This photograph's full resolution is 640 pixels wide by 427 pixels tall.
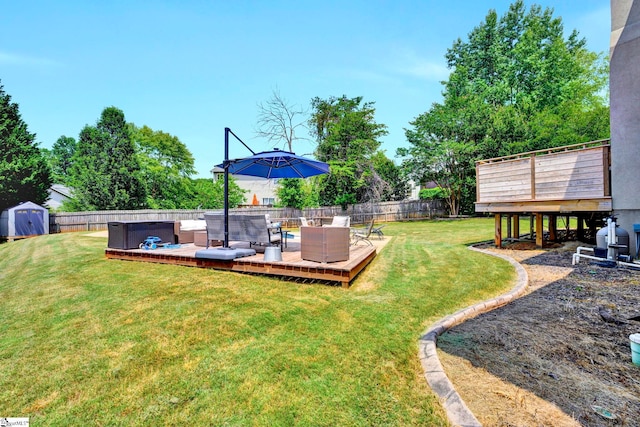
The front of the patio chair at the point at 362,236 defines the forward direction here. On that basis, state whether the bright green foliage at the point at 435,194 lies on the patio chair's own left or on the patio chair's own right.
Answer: on the patio chair's own right

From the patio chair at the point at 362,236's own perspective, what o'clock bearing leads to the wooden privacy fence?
The wooden privacy fence is roughly at 2 o'clock from the patio chair.

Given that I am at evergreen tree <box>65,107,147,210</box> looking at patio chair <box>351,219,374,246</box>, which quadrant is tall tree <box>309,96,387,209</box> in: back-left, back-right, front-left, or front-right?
front-left

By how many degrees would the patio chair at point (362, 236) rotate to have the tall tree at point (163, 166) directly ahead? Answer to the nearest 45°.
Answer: approximately 45° to its right

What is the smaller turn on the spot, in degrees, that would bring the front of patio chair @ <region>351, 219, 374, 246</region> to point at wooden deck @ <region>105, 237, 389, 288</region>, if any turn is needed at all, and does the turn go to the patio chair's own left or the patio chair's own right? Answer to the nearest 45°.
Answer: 0° — it already faces it

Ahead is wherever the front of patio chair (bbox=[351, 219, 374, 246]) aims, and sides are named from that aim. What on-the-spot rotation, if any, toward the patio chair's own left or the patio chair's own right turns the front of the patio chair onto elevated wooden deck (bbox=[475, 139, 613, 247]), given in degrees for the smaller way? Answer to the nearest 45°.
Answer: approximately 180°

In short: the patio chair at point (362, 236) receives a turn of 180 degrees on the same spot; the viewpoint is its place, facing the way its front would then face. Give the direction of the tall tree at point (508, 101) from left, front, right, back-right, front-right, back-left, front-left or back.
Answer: front-left

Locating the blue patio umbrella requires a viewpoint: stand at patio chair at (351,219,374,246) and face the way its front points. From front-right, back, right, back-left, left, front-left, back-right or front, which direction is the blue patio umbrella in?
front-left

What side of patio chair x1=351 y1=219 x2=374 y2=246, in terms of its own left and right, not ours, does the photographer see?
left

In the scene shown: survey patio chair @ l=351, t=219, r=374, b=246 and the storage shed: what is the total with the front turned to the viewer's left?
1

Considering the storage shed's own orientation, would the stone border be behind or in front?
in front

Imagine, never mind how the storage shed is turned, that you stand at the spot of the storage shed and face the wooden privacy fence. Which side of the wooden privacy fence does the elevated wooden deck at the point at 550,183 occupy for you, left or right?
right
